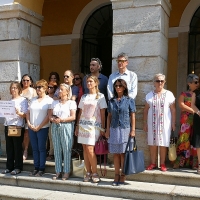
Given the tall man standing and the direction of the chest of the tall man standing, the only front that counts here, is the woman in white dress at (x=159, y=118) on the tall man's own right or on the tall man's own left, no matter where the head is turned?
on the tall man's own left

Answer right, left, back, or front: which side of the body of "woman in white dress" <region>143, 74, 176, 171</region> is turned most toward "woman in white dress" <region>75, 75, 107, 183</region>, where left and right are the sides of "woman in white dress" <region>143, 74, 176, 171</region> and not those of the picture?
right

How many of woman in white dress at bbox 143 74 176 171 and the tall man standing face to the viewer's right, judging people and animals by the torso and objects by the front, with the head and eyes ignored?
0

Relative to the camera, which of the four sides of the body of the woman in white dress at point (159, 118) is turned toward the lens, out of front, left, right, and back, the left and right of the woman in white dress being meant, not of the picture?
front

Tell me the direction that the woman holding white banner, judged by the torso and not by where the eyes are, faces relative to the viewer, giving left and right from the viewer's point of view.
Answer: facing the viewer and to the left of the viewer

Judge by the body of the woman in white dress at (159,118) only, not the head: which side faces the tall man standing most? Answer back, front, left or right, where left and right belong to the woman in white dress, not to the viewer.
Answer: right

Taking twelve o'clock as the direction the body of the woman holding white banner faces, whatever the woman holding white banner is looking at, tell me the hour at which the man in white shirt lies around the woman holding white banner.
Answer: The man in white shirt is roughly at 8 o'clock from the woman holding white banner.

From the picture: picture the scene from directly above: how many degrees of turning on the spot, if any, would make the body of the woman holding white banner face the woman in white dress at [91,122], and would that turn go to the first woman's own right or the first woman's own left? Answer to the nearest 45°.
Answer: approximately 90° to the first woman's own left

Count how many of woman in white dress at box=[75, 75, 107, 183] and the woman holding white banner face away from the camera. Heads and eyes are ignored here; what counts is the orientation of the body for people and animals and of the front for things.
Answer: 0
